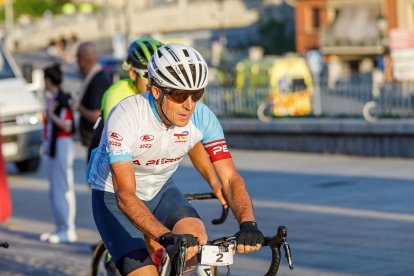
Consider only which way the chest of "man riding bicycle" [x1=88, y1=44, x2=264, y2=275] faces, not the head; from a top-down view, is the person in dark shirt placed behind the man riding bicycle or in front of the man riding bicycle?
behind

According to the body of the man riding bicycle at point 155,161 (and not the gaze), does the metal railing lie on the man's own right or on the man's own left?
on the man's own left

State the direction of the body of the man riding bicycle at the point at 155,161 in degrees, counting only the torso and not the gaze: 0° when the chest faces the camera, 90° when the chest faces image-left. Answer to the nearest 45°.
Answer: approximately 315°

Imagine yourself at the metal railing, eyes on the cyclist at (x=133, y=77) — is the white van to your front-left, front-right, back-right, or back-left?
front-right
